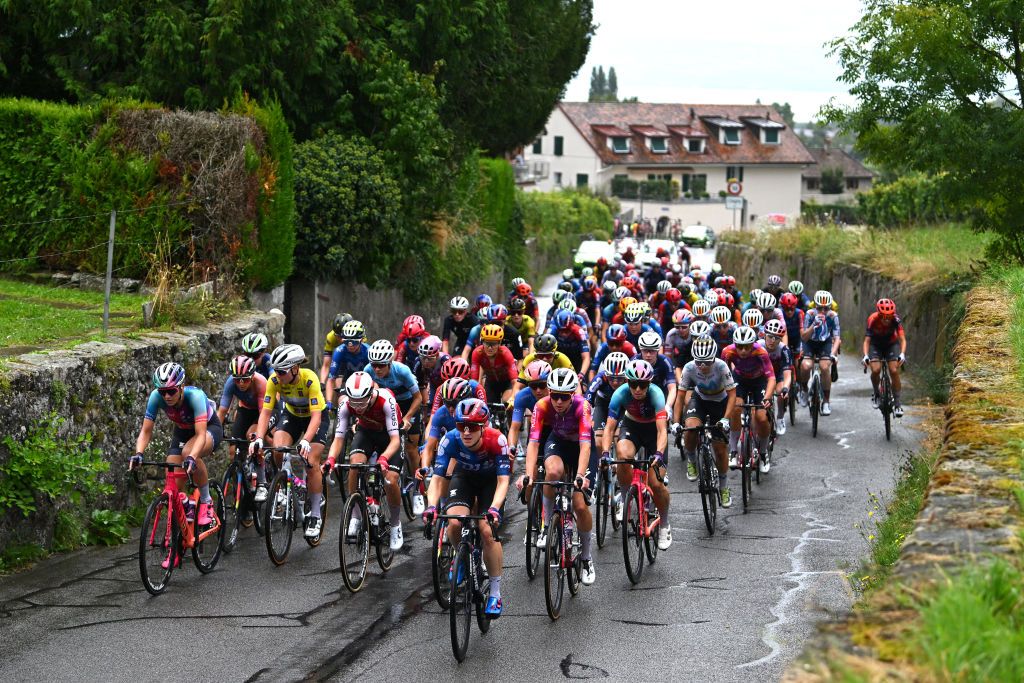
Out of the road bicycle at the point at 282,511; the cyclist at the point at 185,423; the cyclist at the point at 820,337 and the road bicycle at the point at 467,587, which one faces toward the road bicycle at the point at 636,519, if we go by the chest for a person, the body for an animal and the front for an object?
the cyclist at the point at 820,337

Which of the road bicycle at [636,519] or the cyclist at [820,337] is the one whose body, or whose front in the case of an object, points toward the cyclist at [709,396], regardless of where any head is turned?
the cyclist at [820,337]

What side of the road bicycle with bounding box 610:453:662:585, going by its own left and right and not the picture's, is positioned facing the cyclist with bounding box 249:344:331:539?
right

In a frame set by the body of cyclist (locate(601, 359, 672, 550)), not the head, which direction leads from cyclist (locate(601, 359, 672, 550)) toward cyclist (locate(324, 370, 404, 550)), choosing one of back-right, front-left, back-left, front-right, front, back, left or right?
right

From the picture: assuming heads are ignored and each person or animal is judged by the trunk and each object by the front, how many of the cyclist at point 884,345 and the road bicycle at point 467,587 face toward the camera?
2

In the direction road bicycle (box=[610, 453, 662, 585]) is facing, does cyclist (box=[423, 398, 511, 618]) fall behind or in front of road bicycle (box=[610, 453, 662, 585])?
in front

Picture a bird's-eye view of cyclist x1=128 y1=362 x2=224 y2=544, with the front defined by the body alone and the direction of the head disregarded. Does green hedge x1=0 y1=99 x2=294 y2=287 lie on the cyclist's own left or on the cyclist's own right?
on the cyclist's own right

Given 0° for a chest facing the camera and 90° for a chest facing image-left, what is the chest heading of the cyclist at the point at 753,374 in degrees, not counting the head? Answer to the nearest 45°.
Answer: approximately 0°

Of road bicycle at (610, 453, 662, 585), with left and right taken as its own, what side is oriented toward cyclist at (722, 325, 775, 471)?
back

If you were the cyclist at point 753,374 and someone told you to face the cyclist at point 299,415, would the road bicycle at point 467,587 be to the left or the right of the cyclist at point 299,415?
left

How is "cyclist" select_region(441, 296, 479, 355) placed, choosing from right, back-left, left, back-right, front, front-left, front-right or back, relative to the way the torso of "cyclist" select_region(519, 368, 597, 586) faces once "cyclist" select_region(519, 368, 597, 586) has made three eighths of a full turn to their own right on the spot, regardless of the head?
front-right

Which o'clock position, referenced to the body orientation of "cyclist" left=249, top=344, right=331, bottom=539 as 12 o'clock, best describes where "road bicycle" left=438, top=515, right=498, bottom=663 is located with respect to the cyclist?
The road bicycle is roughly at 10 o'clock from the cyclist.
